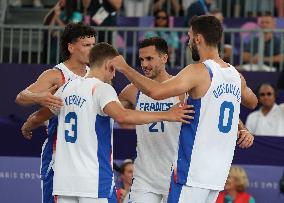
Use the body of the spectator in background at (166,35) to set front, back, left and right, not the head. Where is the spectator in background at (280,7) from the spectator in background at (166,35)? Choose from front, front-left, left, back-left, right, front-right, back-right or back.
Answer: back-left

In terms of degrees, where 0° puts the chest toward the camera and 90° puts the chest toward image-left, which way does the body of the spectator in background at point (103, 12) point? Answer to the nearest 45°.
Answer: approximately 0°

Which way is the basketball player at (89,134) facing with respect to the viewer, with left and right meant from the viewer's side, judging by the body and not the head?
facing away from the viewer and to the right of the viewer

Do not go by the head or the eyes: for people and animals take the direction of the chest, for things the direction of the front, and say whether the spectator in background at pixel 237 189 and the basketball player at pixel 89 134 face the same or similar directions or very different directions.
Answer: very different directions

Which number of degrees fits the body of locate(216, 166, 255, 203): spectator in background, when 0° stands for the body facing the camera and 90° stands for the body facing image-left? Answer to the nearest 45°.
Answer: approximately 45°

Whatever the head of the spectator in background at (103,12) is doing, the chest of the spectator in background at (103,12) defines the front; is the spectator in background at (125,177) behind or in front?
in front
